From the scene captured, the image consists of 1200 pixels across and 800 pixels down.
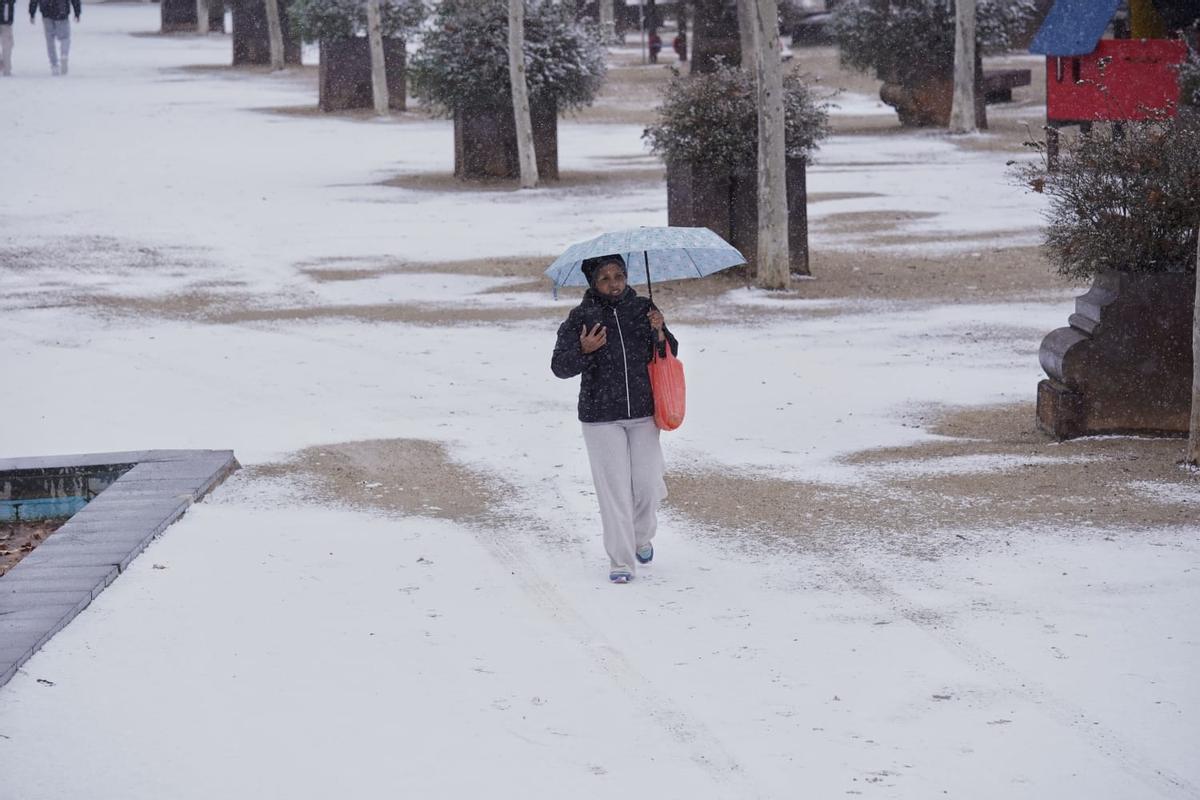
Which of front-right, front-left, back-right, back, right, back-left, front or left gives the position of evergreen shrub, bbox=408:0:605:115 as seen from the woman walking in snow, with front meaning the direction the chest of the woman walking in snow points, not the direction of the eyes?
back

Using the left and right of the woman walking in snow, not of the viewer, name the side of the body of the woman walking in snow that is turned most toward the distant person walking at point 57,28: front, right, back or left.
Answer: back

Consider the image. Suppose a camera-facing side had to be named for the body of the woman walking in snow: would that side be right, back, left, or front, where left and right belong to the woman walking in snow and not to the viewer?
front

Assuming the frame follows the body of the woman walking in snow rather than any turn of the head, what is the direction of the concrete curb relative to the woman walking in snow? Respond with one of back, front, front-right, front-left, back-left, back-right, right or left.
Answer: right

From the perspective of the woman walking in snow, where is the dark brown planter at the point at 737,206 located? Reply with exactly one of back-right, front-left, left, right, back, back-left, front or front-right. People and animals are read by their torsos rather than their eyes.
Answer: back

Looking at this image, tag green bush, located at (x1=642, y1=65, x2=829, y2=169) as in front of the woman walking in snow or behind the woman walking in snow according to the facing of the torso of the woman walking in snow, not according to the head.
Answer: behind

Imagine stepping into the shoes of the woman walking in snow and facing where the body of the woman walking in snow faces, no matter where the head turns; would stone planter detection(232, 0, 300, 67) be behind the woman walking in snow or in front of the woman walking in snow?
behind
